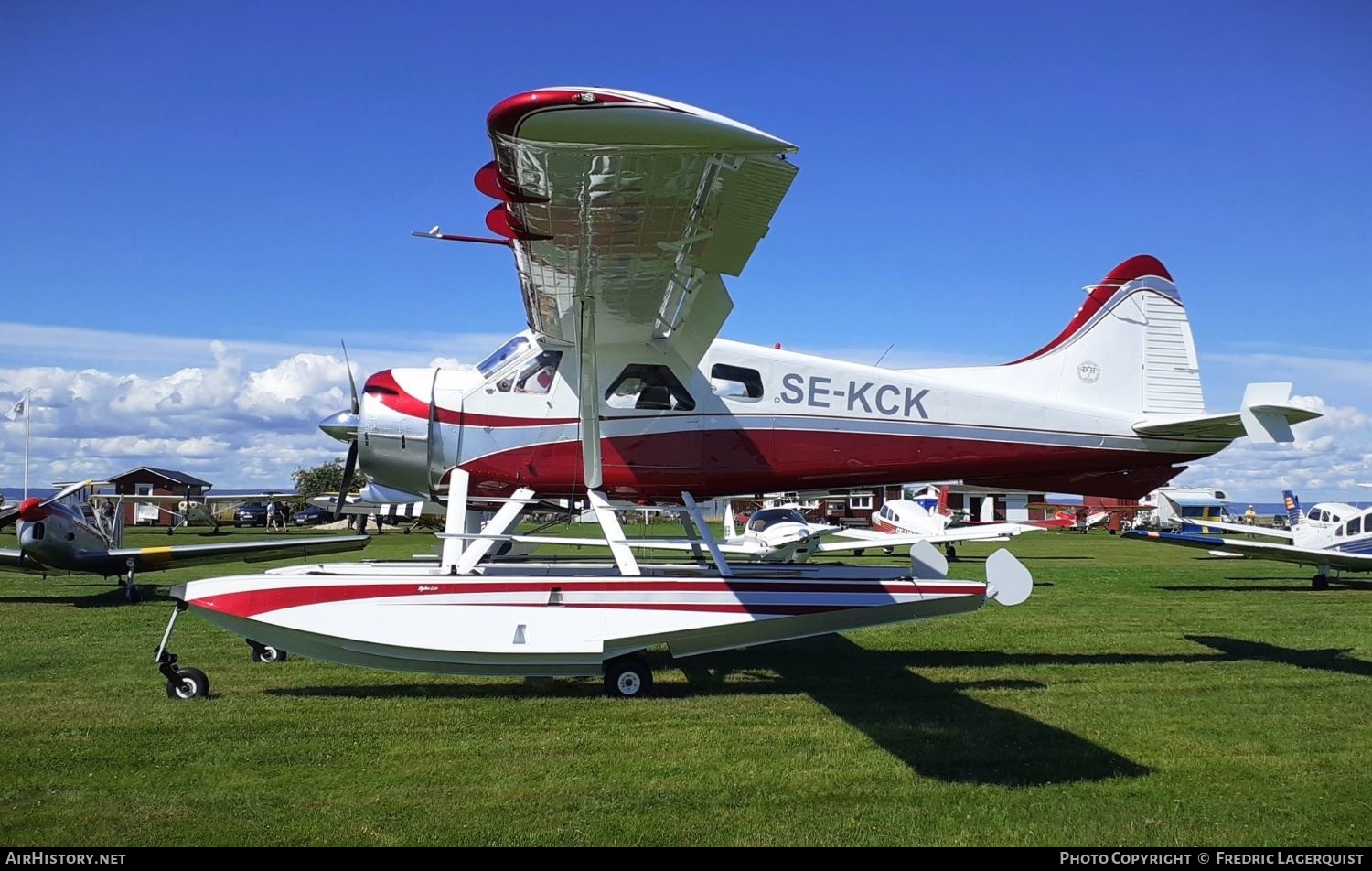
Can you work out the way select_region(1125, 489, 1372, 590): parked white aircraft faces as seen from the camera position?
facing the viewer and to the right of the viewer

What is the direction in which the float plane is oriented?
to the viewer's left

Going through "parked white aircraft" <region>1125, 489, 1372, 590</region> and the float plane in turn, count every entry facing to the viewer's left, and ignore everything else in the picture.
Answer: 1

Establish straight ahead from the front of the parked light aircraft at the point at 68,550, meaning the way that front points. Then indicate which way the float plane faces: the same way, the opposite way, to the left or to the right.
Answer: to the right

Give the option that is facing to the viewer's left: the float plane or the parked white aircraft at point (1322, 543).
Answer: the float plane

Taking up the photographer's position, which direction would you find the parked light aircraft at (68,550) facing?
facing the viewer and to the left of the viewer

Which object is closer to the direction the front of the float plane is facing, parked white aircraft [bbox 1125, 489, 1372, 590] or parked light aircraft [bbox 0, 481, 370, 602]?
the parked light aircraft

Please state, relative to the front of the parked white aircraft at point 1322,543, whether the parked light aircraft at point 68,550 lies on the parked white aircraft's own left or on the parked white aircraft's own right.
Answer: on the parked white aircraft's own right

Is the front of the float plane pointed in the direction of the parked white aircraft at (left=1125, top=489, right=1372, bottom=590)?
no

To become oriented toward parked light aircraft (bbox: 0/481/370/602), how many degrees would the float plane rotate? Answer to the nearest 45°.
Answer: approximately 45° to its right

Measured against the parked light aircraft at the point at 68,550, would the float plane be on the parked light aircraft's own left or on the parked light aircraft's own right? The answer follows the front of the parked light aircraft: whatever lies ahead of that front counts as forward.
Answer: on the parked light aircraft's own left
